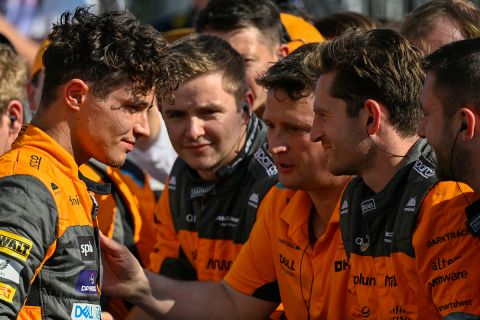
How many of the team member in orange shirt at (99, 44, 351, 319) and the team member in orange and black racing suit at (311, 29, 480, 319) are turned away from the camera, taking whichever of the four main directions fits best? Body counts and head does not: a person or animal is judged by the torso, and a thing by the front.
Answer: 0

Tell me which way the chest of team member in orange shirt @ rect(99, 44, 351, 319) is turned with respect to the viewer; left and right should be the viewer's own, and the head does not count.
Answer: facing the viewer and to the left of the viewer

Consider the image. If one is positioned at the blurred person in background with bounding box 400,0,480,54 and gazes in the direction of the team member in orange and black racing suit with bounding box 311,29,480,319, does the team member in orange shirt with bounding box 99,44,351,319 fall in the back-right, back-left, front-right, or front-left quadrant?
front-right

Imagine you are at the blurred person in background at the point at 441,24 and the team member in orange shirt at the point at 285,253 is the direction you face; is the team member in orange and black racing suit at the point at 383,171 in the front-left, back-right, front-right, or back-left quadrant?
front-left

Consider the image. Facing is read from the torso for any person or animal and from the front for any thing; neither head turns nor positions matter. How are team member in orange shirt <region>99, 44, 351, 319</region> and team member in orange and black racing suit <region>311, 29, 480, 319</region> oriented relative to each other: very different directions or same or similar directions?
same or similar directions
